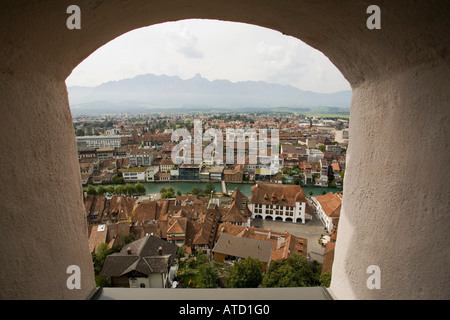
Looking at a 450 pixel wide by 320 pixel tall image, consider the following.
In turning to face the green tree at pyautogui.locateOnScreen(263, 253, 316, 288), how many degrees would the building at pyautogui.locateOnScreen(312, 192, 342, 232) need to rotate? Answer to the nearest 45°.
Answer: approximately 45° to its left

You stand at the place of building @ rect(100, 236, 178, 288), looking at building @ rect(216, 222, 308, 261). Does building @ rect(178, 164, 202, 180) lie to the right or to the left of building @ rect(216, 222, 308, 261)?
left

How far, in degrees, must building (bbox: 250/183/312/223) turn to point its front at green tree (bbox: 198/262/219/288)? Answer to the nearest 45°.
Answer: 0° — it already faces it

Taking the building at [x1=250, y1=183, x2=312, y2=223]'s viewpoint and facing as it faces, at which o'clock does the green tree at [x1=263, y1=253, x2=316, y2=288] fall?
The green tree is roughly at 12 o'clock from the building.

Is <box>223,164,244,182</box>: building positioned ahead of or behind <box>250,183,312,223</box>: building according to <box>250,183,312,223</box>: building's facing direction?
behind

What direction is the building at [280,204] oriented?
toward the camera

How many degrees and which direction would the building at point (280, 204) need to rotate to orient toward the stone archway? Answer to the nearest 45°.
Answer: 0° — it already faces it

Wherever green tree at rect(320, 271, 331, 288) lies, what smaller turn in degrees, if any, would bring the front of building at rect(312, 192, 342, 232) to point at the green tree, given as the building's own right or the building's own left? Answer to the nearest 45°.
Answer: approximately 45° to the building's own left

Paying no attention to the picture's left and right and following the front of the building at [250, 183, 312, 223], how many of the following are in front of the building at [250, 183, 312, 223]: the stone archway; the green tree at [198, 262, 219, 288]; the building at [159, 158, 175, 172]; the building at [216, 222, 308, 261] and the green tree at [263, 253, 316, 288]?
4

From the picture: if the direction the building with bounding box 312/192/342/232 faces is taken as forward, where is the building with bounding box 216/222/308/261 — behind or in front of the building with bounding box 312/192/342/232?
in front

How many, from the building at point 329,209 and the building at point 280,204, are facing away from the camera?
0
